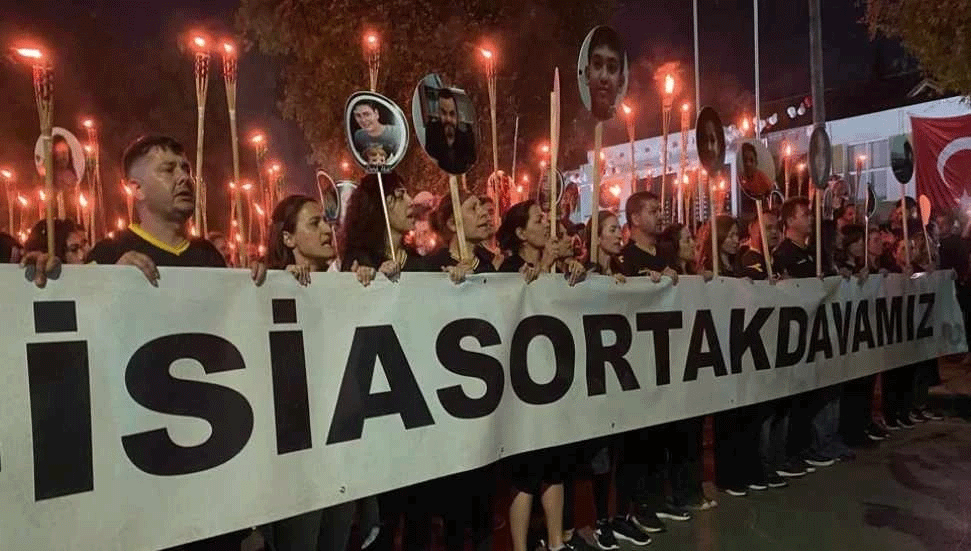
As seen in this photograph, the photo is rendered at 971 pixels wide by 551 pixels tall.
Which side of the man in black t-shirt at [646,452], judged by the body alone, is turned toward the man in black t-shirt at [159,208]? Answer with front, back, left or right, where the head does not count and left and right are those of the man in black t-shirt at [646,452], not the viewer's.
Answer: right

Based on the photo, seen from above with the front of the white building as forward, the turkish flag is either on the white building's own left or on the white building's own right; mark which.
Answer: on the white building's own left

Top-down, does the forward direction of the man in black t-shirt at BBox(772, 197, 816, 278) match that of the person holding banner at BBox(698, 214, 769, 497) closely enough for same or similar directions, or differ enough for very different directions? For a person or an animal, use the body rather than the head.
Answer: same or similar directions

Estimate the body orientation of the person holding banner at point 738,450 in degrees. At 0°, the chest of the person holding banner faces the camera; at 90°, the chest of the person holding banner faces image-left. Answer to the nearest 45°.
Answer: approximately 315°

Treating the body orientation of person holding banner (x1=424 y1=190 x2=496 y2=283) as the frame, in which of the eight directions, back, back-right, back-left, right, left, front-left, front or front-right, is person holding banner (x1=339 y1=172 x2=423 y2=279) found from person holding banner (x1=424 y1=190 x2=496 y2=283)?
right

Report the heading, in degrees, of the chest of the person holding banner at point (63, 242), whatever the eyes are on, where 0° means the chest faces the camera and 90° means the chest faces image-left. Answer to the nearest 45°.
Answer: approximately 315°

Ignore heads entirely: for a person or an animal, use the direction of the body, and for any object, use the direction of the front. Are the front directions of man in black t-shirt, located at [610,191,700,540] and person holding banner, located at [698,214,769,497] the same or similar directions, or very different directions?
same or similar directions

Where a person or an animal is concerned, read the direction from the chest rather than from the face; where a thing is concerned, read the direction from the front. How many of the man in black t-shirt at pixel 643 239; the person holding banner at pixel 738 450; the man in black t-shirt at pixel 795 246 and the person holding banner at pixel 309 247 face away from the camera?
0

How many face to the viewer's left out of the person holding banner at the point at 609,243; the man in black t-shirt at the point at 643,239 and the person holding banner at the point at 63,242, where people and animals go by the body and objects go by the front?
0

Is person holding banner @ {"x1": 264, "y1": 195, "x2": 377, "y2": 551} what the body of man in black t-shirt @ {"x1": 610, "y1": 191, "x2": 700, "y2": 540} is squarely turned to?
no

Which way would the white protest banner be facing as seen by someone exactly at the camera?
facing the viewer and to the right of the viewer

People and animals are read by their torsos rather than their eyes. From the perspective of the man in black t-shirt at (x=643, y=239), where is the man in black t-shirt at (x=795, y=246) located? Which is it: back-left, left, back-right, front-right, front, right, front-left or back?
left

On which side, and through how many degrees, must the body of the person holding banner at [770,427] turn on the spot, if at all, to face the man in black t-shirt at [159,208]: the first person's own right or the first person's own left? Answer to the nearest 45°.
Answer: approximately 90° to the first person's own right

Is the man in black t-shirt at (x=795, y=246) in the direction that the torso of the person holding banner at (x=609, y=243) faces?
no

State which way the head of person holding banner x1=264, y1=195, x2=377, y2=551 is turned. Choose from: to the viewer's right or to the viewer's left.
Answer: to the viewer's right

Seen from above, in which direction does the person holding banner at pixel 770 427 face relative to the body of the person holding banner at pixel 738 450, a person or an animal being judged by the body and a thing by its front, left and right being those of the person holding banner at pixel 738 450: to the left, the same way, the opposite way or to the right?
the same way
